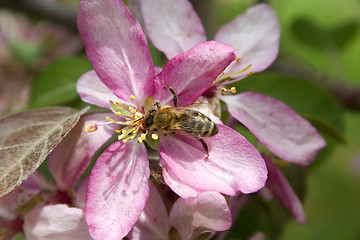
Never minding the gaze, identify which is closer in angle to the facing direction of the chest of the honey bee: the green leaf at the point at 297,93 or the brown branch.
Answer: the brown branch

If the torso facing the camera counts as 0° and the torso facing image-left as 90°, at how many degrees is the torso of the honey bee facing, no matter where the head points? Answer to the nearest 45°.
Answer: approximately 90°

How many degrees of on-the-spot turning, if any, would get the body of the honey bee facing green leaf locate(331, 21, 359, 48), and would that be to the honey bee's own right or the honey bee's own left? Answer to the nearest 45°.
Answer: approximately 135° to the honey bee's own right

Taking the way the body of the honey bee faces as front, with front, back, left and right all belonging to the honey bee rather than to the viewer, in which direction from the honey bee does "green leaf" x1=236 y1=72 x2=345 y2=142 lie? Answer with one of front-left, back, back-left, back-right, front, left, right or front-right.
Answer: back-right
